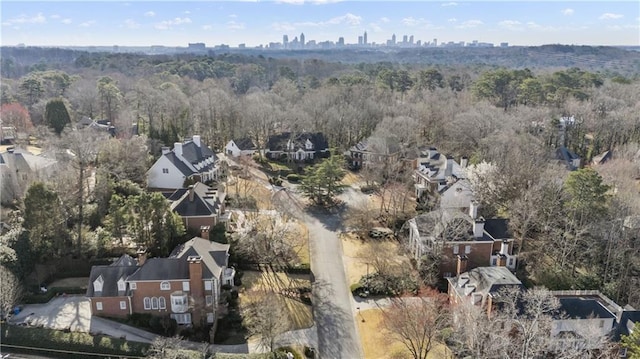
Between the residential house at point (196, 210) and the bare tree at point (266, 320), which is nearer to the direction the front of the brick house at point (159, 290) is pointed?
the bare tree

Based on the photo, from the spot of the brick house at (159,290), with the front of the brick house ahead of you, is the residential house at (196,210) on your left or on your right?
on your left
